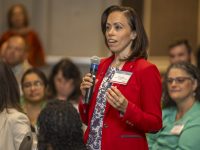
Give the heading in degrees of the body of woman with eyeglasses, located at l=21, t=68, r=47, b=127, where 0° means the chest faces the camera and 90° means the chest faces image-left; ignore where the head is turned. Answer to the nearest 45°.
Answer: approximately 0°

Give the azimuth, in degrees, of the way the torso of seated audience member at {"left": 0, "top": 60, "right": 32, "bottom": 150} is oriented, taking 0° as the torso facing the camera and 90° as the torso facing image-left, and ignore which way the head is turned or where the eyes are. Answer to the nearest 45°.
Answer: approximately 180°

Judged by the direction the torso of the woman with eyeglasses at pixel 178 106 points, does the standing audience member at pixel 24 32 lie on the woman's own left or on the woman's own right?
on the woman's own right

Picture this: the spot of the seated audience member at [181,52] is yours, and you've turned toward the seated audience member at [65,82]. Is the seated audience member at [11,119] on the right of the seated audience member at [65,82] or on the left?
left

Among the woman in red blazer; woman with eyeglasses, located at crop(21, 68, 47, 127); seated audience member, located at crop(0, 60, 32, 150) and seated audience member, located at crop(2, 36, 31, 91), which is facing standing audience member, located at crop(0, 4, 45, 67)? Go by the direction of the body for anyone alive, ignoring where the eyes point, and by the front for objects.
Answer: seated audience member, located at crop(0, 60, 32, 150)

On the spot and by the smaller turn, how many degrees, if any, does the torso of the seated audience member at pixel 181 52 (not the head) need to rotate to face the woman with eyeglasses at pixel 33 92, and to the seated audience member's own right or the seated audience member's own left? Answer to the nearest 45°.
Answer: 0° — they already face them

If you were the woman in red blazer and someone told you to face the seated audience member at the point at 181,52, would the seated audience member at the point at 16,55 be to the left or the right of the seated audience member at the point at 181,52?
left

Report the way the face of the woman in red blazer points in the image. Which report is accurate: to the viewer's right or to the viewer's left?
to the viewer's left

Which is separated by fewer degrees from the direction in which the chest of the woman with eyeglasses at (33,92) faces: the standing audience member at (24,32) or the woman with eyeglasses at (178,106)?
the woman with eyeglasses

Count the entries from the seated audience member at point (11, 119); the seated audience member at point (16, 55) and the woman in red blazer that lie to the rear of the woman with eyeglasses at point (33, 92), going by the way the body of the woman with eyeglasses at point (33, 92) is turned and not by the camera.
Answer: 1
